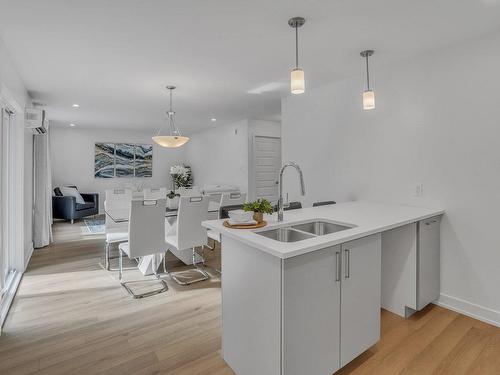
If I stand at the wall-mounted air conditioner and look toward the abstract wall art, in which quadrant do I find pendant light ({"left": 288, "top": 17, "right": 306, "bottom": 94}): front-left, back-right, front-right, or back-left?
back-right

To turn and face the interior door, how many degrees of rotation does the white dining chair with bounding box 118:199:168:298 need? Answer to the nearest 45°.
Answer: approximately 90° to its right

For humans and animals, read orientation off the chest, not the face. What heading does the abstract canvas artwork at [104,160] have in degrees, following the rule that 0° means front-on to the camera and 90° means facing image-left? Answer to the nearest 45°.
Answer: approximately 0°

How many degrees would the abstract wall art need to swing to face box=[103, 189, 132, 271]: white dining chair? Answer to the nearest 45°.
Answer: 0° — it already faces it

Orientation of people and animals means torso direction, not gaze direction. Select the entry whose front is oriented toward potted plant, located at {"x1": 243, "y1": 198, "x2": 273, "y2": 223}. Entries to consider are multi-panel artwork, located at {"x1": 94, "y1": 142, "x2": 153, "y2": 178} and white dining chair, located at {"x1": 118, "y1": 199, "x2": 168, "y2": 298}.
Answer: the multi-panel artwork

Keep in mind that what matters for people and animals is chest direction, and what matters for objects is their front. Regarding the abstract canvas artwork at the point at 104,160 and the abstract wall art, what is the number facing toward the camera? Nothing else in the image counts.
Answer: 2

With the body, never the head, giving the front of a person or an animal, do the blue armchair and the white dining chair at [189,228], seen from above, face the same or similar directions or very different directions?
very different directions

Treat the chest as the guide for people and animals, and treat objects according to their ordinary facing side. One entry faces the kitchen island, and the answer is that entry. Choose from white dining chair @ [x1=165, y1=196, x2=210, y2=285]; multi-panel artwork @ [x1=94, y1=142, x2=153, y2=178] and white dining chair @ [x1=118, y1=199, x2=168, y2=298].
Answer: the multi-panel artwork
